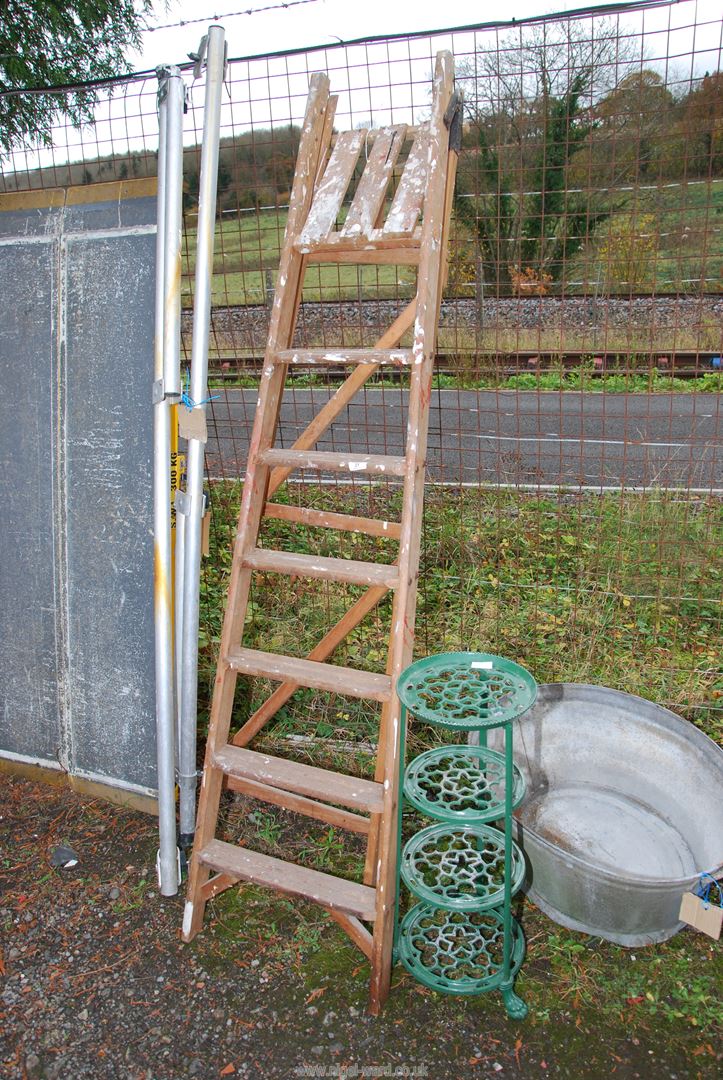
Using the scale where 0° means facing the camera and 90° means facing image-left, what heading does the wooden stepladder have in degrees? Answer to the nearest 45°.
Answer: approximately 0°
